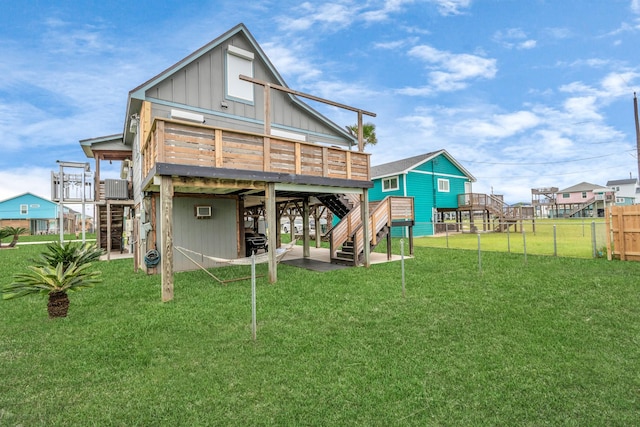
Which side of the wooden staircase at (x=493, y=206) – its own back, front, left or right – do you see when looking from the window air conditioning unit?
right

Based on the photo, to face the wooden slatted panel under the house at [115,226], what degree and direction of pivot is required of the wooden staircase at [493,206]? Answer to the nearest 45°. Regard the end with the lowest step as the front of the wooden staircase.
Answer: approximately 135° to its right

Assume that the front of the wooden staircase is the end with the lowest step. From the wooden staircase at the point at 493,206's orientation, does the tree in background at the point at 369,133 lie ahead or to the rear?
to the rear

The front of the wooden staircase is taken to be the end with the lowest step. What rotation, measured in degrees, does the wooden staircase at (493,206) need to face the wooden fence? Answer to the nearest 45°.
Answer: approximately 90° to its right

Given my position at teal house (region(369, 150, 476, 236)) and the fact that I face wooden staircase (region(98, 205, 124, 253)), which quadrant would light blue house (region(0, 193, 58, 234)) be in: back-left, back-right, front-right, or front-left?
front-right

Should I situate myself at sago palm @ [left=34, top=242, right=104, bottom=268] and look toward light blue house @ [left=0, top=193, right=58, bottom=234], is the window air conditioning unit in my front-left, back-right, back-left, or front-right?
front-right

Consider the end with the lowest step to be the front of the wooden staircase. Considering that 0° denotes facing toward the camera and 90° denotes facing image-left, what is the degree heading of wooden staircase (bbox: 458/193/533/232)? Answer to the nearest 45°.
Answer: approximately 270°

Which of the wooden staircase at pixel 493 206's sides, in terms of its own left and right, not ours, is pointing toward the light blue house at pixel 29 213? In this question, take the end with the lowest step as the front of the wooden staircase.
back

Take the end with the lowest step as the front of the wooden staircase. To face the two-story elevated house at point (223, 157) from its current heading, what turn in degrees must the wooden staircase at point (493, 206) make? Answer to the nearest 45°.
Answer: approximately 90° to its right
